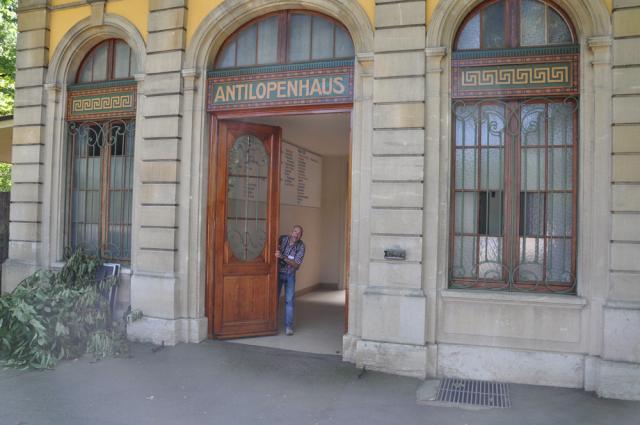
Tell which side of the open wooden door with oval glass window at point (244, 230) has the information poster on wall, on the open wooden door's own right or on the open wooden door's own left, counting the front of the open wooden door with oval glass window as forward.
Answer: on the open wooden door's own left

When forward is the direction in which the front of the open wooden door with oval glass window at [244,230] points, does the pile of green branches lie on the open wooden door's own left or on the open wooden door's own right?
on the open wooden door's own right

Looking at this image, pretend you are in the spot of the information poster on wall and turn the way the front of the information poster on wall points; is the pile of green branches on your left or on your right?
on your right

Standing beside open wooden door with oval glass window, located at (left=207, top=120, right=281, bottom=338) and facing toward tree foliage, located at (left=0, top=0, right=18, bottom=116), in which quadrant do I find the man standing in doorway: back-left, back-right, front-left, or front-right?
back-right

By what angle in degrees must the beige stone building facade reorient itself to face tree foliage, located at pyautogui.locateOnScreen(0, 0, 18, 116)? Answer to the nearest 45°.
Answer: approximately 90° to its right

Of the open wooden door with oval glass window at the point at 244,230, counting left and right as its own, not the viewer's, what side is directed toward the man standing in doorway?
left

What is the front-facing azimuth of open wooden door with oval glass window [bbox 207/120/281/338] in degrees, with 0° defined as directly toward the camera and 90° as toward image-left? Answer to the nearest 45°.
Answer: approximately 315°

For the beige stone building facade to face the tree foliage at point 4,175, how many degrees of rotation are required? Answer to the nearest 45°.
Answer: approximately 90° to its right

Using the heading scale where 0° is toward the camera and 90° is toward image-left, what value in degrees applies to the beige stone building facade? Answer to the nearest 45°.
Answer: approximately 45°

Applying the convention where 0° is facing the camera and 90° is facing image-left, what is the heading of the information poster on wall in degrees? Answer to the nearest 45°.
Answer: approximately 315°
